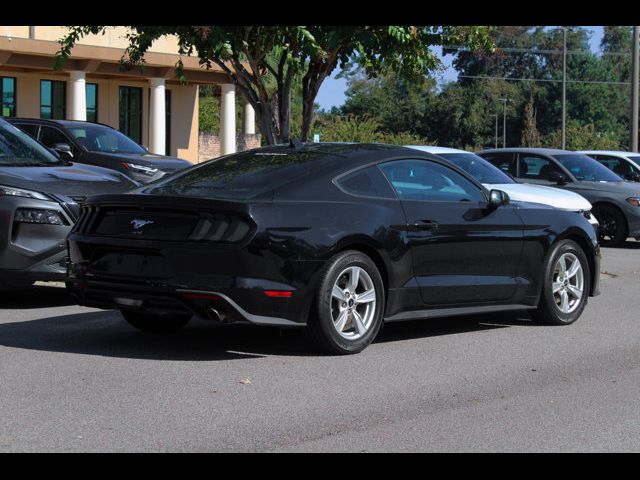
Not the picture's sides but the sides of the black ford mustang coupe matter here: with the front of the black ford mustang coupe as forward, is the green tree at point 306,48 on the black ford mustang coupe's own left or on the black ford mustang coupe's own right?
on the black ford mustang coupe's own left

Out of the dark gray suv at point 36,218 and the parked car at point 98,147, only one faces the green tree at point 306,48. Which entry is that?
the parked car

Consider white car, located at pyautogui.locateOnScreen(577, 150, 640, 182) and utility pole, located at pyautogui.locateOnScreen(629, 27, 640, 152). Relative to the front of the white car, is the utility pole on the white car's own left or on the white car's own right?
on the white car's own left

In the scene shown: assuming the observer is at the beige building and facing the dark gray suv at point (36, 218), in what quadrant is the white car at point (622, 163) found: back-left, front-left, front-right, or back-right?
front-left

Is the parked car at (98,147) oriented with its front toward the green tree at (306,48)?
yes

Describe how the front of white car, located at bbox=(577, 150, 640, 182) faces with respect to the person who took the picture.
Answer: facing the viewer and to the right of the viewer

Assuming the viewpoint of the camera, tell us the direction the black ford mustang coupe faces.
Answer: facing away from the viewer and to the right of the viewer

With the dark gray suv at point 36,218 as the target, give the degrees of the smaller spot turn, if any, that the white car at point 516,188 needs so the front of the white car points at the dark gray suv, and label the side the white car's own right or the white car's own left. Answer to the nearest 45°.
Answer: approximately 90° to the white car's own right

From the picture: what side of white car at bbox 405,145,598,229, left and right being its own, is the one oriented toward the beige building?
back

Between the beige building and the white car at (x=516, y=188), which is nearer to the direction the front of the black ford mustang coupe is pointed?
the white car

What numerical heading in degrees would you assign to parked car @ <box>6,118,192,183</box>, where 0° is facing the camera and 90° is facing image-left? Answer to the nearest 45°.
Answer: approximately 315°

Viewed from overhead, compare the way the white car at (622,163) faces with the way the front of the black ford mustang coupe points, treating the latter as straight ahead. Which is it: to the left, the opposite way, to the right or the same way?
to the right

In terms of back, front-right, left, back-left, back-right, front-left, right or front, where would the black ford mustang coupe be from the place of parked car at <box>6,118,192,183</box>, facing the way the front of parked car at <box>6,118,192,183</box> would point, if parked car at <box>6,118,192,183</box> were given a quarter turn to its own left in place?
back-right

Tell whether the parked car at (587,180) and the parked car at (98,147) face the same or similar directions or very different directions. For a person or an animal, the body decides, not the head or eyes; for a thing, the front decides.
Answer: same or similar directions
